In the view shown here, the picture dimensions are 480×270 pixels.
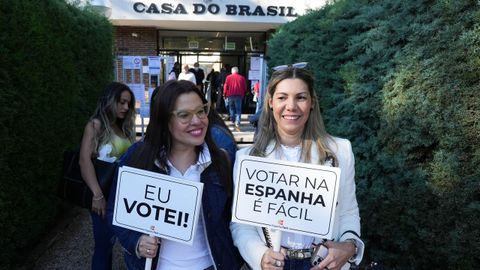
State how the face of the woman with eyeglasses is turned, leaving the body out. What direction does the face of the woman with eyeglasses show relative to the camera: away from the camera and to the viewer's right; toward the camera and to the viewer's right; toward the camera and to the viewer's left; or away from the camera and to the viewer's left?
toward the camera and to the viewer's right

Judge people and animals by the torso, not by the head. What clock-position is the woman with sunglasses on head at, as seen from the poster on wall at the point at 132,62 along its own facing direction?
The woman with sunglasses on head is roughly at 12 o'clock from the poster on wall.

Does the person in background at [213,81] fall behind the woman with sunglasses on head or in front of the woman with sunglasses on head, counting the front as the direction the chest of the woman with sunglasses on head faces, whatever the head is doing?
behind

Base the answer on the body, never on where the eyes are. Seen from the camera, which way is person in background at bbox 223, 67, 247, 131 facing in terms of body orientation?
away from the camera

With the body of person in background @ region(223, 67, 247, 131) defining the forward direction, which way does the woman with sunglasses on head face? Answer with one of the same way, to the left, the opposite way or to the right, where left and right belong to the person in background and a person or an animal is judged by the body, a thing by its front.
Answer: the opposite way

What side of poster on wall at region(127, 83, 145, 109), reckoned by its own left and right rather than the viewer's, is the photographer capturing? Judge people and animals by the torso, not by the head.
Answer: front

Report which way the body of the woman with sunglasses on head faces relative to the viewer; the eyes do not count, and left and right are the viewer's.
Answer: facing the viewer

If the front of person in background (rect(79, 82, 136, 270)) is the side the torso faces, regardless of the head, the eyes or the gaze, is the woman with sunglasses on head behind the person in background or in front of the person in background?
in front

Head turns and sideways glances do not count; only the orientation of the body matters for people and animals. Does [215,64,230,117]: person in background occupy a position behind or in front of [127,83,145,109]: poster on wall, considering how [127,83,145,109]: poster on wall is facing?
behind

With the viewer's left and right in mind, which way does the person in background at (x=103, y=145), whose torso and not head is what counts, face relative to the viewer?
facing the viewer and to the right of the viewer
